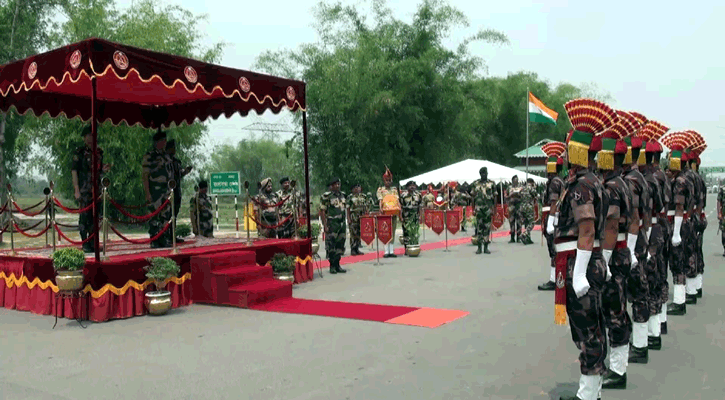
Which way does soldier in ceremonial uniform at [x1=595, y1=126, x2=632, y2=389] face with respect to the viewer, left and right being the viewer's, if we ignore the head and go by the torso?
facing to the left of the viewer

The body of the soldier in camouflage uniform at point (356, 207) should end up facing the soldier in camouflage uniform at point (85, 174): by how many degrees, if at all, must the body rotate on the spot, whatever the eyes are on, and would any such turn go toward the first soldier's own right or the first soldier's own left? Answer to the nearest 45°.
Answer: approximately 90° to the first soldier's own right

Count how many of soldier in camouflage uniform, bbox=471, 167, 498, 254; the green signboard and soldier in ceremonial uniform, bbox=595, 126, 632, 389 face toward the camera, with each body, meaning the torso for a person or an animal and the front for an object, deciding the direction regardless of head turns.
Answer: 2

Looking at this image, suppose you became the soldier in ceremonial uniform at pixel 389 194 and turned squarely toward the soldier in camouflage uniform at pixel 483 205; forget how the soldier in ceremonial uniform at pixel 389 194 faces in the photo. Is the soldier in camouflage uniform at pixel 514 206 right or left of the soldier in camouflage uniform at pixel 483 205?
left

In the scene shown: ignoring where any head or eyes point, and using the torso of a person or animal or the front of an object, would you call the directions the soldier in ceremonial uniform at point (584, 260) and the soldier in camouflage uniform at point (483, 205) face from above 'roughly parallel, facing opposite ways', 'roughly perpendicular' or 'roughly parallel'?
roughly perpendicular

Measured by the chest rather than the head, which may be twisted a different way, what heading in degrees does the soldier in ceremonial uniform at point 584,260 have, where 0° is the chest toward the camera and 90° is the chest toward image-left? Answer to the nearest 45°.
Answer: approximately 90°
